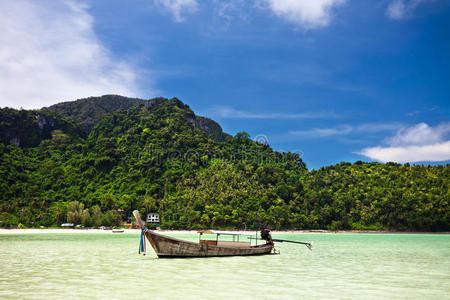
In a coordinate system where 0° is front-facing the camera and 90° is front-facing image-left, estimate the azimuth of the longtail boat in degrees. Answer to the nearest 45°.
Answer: approximately 90°
